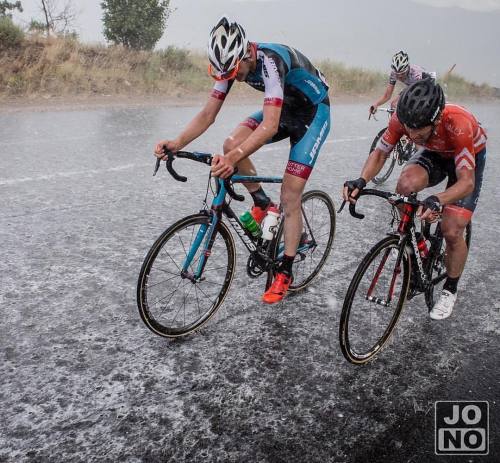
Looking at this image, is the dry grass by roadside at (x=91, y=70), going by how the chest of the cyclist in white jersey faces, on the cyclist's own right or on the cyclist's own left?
on the cyclist's own right

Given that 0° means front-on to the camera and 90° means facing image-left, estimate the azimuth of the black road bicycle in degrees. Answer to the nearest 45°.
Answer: approximately 45°

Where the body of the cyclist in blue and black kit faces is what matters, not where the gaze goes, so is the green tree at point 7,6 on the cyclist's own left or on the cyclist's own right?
on the cyclist's own right

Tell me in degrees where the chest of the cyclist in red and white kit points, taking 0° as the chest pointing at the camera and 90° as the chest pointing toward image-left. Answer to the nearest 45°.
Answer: approximately 45°

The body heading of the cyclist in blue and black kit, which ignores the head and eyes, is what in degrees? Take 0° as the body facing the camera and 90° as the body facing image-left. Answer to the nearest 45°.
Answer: approximately 45°

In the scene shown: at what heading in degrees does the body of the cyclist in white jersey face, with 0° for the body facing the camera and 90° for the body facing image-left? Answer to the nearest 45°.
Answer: approximately 45°

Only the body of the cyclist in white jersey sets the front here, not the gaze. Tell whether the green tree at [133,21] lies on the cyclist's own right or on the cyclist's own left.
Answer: on the cyclist's own right

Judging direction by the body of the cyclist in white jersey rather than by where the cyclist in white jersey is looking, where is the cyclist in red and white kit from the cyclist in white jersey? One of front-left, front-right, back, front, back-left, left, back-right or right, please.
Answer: front-left
